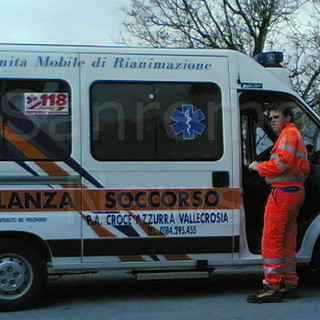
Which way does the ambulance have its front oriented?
to the viewer's right

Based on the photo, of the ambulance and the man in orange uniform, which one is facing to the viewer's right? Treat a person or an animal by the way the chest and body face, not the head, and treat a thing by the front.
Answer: the ambulance

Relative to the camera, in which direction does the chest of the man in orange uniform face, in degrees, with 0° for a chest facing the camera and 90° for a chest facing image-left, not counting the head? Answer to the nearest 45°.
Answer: approximately 90°

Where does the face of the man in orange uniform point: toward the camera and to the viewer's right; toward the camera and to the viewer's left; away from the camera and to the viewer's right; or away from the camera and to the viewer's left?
toward the camera and to the viewer's left

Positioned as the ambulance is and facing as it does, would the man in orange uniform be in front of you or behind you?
in front

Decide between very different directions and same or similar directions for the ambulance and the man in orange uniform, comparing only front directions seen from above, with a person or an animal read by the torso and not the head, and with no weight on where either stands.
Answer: very different directions
